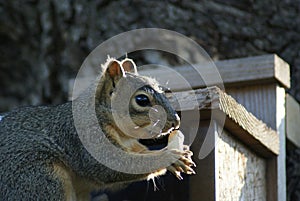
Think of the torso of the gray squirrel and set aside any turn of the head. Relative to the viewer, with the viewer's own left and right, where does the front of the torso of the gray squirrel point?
facing to the right of the viewer

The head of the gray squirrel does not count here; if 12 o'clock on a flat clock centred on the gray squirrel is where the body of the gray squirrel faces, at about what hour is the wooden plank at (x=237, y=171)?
The wooden plank is roughly at 12 o'clock from the gray squirrel.
